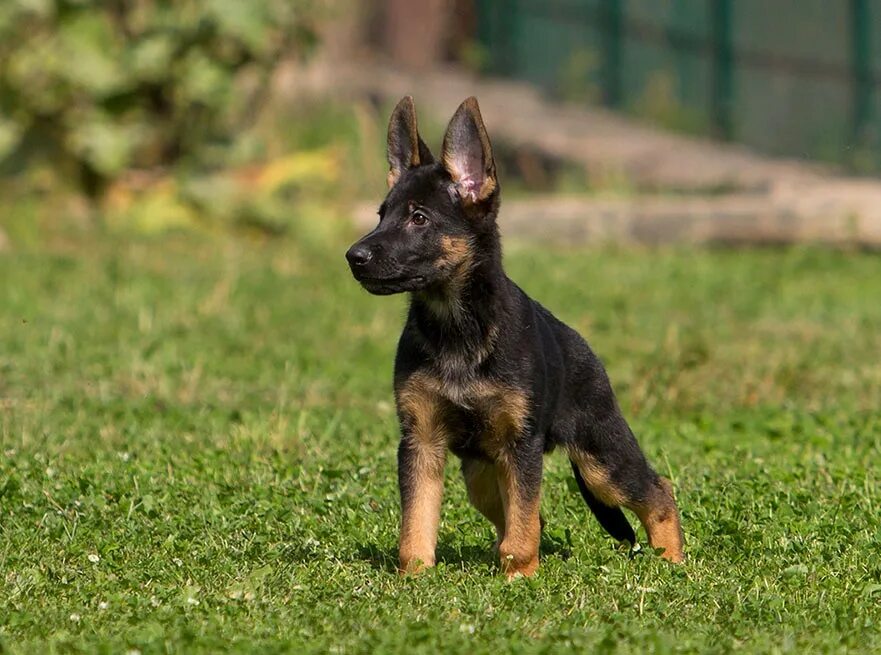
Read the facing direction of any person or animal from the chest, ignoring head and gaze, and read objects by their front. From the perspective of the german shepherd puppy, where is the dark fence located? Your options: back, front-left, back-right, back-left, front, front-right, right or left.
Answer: back-right

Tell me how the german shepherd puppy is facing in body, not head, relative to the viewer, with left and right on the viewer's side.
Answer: facing the viewer and to the left of the viewer
